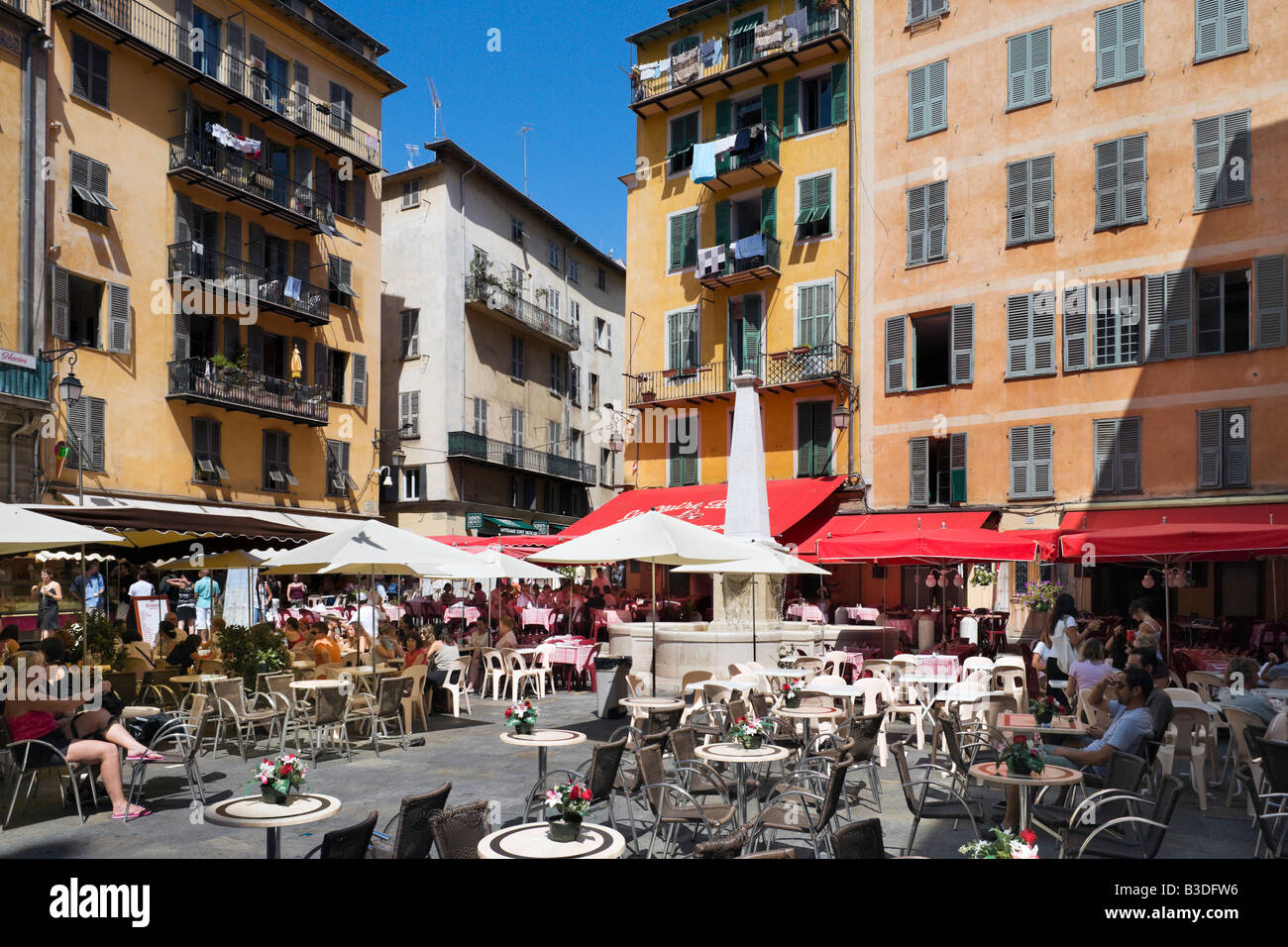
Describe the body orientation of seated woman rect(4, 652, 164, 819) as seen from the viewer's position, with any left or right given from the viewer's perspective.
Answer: facing to the right of the viewer

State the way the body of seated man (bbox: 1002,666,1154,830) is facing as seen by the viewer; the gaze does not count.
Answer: to the viewer's left

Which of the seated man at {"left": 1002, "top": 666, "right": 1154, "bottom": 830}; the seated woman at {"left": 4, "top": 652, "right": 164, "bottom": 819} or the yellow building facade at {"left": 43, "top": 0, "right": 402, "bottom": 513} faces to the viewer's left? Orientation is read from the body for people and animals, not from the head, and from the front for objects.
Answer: the seated man

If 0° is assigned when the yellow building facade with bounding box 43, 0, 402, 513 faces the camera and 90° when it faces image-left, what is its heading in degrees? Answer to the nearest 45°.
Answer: approximately 315°

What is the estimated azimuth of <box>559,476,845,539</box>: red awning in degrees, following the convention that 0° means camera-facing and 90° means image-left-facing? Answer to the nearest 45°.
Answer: approximately 45°
